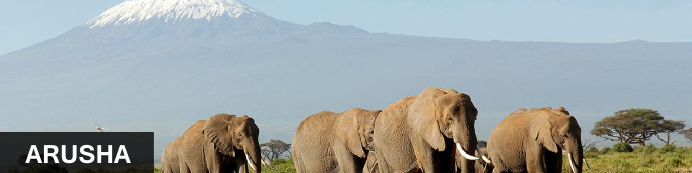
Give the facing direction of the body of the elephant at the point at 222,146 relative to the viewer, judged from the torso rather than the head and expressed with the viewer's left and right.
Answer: facing the viewer and to the right of the viewer

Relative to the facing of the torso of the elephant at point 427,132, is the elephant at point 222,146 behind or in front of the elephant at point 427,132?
behind

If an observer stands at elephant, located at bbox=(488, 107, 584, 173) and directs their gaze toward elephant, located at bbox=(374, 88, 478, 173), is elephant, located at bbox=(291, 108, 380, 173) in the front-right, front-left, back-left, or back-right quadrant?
front-right

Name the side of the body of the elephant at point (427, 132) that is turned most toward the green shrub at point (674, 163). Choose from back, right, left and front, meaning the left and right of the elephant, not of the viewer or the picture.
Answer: left

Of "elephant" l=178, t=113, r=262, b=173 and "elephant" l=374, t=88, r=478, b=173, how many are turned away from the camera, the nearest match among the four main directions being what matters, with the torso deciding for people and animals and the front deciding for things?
0

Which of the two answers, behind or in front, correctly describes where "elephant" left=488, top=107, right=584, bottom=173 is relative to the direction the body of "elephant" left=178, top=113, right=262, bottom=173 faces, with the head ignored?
in front

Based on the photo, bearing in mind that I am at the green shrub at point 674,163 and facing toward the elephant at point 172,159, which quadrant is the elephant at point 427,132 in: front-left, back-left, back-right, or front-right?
front-left

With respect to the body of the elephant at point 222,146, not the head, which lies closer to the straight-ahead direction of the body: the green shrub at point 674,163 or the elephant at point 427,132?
the elephant

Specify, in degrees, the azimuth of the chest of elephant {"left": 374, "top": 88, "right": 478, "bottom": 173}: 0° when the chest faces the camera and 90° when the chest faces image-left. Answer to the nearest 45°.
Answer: approximately 315°
